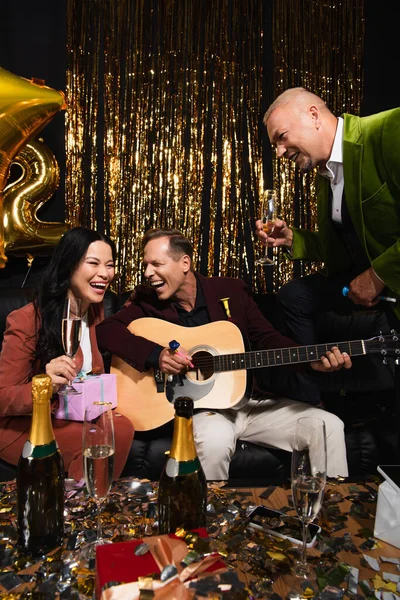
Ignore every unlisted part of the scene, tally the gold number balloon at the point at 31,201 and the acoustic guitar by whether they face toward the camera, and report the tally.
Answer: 2

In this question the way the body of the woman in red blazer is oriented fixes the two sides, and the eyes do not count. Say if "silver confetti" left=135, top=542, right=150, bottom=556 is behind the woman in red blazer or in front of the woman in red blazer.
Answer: in front

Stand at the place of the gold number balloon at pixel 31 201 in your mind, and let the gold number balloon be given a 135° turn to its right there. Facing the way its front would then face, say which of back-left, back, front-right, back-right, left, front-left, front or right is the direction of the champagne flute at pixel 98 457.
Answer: back-left

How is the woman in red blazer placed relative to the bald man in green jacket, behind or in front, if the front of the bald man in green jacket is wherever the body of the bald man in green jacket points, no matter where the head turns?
in front

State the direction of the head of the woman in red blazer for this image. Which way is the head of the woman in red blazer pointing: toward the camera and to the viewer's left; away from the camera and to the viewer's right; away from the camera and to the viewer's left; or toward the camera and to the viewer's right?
toward the camera and to the viewer's right

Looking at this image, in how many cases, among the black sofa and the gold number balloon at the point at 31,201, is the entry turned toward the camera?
2

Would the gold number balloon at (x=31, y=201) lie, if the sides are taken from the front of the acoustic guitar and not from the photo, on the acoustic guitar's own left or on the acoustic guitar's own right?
on the acoustic guitar's own right

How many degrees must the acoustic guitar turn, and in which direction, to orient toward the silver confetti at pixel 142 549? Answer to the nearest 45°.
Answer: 0° — it already faces it

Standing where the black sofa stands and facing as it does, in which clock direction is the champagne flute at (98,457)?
The champagne flute is roughly at 1 o'clock from the black sofa.
